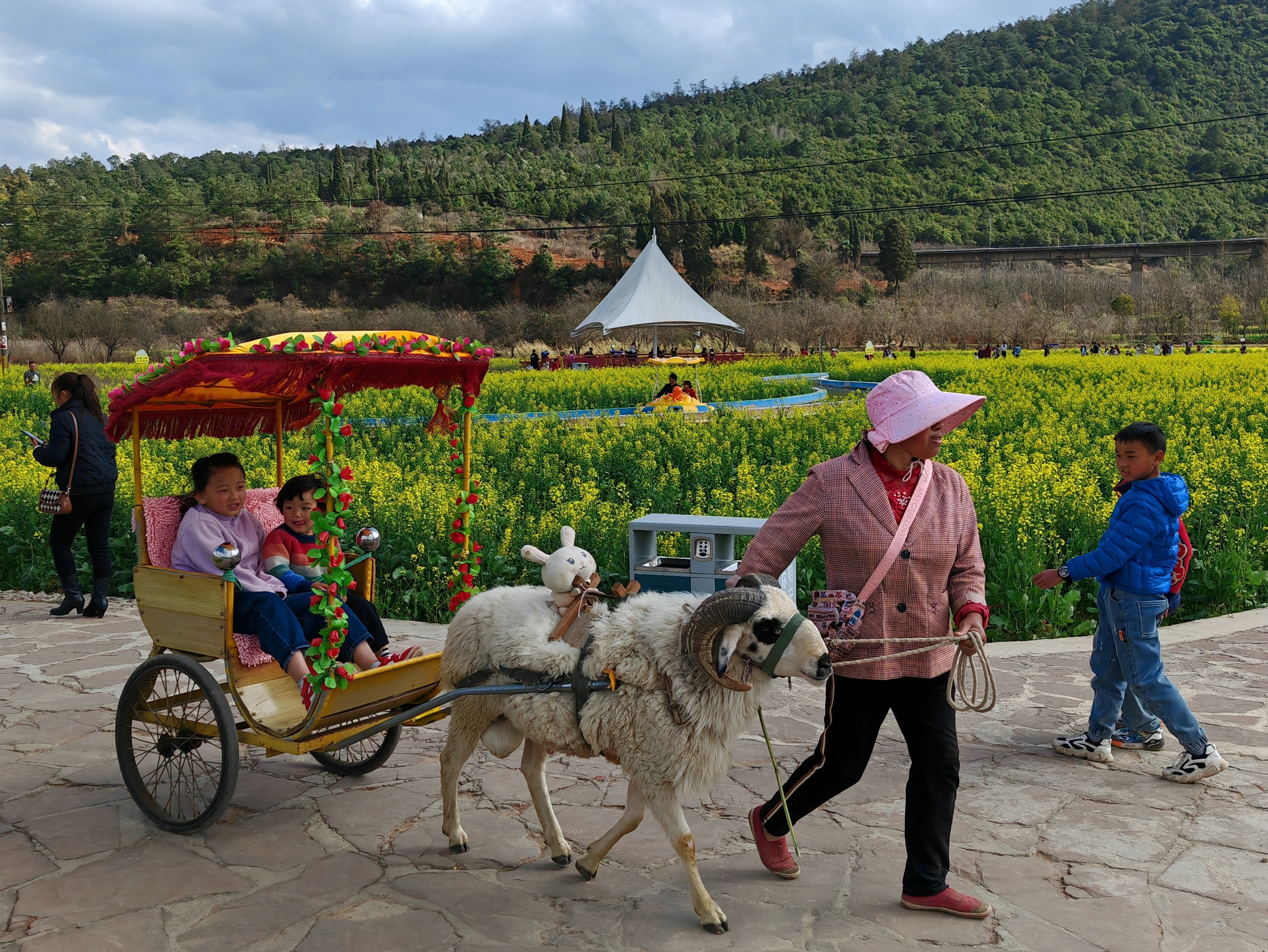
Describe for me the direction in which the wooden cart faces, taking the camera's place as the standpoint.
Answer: facing the viewer and to the right of the viewer

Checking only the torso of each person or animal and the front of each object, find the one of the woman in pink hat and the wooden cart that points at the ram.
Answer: the wooden cart

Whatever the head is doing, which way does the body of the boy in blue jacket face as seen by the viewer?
to the viewer's left

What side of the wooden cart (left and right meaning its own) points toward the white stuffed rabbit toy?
front

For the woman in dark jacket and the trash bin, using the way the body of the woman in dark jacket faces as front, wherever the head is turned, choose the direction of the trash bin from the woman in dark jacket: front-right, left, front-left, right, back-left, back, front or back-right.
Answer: back

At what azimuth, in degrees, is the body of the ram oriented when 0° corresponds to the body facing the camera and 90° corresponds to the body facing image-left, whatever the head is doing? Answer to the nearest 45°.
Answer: approximately 315°

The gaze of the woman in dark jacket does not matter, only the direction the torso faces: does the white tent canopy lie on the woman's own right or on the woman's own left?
on the woman's own right

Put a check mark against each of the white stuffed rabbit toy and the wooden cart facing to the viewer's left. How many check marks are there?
0

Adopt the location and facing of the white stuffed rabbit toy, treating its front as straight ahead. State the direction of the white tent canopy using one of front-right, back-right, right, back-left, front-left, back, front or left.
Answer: back-left

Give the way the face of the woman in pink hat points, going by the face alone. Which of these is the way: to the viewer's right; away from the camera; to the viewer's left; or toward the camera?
to the viewer's right

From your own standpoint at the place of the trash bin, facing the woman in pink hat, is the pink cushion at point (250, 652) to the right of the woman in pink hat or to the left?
right

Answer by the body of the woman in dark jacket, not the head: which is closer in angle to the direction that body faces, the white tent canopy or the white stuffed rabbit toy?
the white tent canopy

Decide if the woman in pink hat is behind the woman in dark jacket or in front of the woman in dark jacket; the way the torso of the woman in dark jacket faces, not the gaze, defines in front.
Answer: behind
